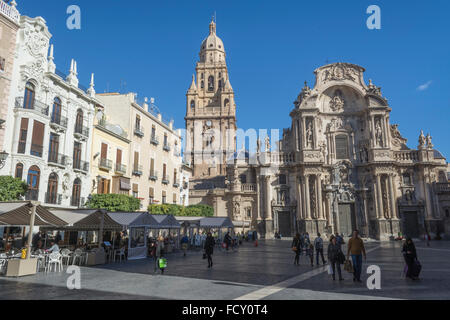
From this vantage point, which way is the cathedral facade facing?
toward the camera

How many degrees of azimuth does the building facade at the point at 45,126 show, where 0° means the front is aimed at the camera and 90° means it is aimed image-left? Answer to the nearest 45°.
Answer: approximately 315°

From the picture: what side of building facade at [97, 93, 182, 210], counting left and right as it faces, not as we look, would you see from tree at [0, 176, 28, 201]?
right

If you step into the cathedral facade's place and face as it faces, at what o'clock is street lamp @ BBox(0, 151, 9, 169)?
The street lamp is roughly at 1 o'clock from the cathedral facade.

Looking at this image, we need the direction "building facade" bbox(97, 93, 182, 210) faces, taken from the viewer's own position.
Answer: facing the viewer and to the right of the viewer

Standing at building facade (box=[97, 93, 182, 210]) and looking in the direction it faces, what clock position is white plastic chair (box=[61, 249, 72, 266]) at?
The white plastic chair is roughly at 2 o'clock from the building facade.

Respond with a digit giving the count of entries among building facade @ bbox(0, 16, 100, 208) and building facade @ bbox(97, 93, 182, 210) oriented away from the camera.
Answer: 0

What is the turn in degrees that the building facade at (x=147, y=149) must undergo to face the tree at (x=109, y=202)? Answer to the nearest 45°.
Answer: approximately 45° to its right

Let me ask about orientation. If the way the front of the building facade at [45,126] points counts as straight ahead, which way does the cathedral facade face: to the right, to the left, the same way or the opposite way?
to the right

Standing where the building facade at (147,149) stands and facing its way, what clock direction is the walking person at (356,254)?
The walking person is roughly at 1 o'clock from the building facade.

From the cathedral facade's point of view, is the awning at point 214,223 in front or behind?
in front

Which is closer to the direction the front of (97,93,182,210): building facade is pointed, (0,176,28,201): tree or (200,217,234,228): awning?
the awning

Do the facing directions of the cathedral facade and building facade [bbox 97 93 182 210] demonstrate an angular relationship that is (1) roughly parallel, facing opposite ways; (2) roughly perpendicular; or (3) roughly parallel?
roughly perpendicular

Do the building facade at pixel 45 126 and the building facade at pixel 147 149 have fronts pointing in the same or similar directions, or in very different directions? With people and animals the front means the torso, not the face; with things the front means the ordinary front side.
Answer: same or similar directions

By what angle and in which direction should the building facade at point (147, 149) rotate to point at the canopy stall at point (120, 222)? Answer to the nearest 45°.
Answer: approximately 45° to its right

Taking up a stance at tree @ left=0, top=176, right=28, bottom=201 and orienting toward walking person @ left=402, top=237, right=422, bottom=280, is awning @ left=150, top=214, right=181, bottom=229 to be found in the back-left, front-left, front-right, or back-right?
front-left
